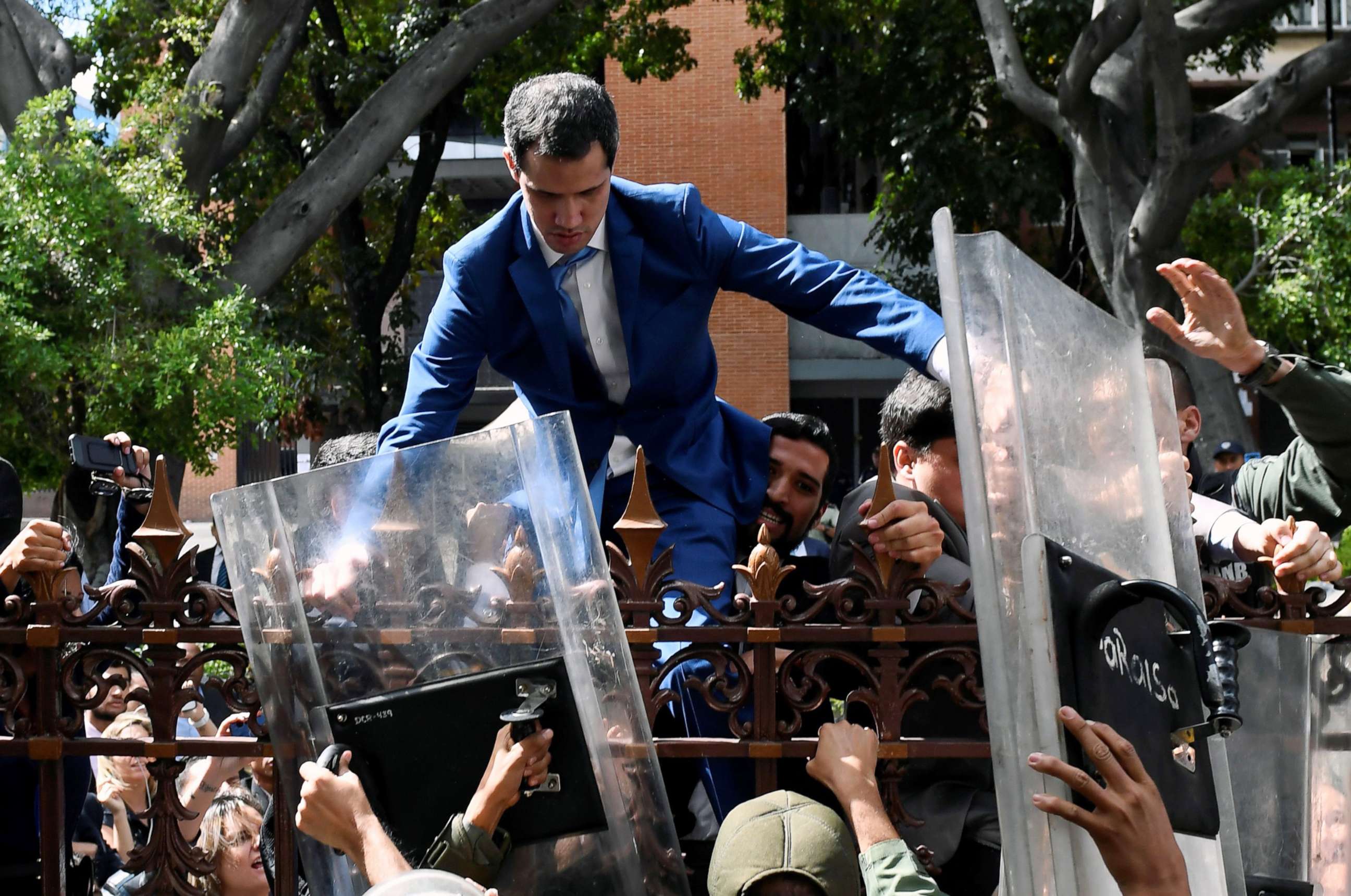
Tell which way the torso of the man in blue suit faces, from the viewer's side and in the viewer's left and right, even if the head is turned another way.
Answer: facing the viewer

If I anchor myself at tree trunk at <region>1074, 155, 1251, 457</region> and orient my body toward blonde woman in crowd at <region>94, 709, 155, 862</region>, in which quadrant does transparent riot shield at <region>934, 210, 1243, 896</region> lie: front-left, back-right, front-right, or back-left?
front-left

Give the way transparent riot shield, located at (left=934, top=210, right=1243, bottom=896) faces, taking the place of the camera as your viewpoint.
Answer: facing away from the viewer and to the left of the viewer

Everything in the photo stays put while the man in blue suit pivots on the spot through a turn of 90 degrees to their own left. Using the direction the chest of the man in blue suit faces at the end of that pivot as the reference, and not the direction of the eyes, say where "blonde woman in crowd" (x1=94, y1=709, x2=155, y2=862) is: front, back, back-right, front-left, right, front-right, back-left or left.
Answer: back-left

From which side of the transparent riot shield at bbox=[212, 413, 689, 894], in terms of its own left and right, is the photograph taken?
back

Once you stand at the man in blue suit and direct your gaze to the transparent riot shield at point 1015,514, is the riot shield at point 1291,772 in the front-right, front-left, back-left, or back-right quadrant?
front-left

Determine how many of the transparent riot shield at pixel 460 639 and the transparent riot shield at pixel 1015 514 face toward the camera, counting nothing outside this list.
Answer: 0

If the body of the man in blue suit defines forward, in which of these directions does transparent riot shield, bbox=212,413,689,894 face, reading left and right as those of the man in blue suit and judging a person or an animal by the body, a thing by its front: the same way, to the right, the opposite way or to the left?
the opposite way

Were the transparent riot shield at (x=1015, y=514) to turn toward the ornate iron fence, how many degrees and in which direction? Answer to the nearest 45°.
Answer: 0° — it already faces it

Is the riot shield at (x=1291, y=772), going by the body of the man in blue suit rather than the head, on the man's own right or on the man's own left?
on the man's own left

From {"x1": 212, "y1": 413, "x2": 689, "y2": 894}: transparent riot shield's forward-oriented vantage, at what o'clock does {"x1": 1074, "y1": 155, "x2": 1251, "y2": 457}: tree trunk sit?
The tree trunk is roughly at 1 o'clock from the transparent riot shield.

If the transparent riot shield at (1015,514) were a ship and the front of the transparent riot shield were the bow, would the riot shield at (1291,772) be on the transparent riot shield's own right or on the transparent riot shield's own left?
on the transparent riot shield's own right

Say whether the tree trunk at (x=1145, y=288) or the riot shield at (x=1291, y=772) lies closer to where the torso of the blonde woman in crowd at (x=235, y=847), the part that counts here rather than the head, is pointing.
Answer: the riot shield

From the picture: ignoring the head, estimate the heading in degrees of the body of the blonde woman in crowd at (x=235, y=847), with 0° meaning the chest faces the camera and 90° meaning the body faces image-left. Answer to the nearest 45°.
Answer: approximately 315°

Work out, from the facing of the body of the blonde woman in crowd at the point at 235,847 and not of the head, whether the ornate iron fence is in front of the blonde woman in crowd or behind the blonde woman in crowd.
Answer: in front

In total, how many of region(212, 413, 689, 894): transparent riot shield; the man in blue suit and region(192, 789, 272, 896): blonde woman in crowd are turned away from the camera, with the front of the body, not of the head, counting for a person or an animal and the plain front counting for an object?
1
